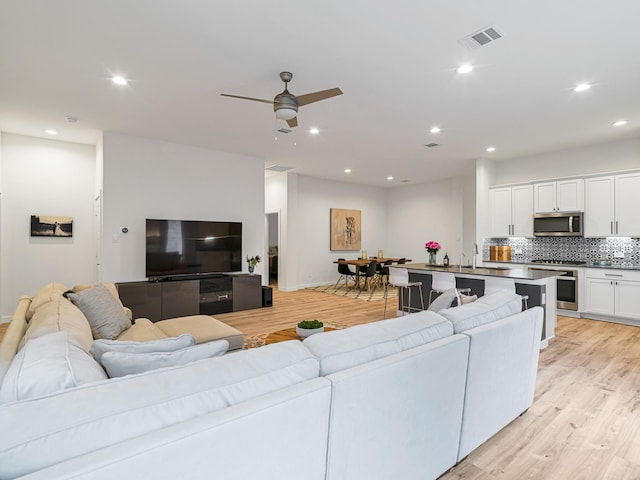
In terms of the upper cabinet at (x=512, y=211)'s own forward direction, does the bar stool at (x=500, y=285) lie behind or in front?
in front

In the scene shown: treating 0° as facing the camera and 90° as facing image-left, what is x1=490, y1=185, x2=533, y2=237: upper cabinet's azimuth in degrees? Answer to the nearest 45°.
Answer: approximately 0°

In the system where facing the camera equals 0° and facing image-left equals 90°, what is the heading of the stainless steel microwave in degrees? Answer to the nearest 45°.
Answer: approximately 0°

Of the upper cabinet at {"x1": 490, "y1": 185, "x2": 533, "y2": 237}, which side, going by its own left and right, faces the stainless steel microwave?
left

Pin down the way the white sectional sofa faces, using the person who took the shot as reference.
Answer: facing away from the viewer and to the left of the viewer

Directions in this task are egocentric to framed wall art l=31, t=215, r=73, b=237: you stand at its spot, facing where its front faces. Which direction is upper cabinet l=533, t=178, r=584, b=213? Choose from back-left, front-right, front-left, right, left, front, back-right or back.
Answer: front-left

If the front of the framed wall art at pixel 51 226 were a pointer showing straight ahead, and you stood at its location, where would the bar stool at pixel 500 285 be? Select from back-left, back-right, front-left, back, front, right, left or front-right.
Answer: front-left

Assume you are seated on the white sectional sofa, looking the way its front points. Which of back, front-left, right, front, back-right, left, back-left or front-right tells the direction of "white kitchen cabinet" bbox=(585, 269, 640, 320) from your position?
right

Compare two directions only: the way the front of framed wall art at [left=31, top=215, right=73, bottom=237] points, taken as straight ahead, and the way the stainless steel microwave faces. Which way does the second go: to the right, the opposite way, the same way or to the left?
to the right

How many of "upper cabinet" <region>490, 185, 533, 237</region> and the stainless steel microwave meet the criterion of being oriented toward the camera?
2
